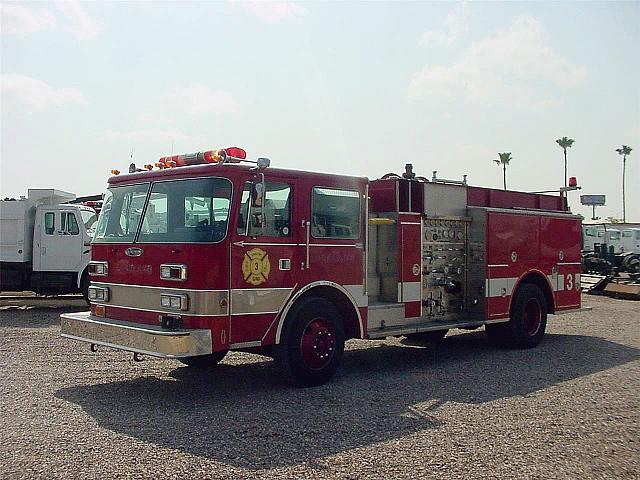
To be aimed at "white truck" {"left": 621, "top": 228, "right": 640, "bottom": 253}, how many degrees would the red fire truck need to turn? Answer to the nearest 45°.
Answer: approximately 180°

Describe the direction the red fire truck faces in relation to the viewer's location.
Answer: facing the viewer and to the left of the viewer

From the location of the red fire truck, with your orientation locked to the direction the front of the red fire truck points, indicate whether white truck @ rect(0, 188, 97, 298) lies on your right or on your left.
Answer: on your right
